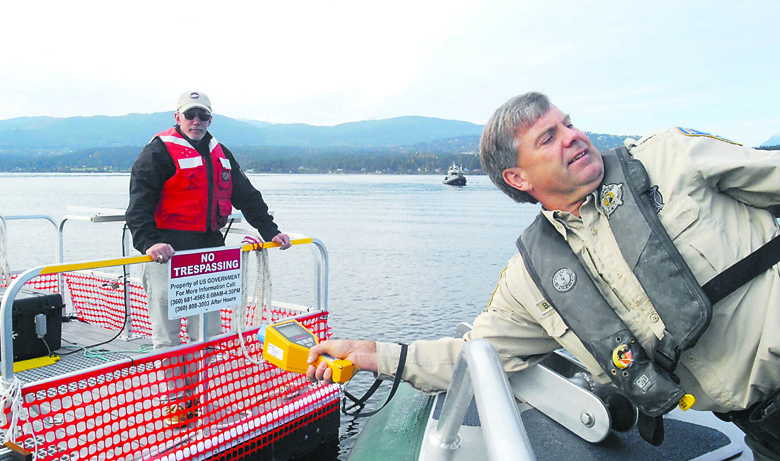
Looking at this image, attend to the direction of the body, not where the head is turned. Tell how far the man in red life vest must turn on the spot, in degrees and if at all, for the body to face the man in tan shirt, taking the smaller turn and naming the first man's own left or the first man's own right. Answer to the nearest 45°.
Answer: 0° — they already face them

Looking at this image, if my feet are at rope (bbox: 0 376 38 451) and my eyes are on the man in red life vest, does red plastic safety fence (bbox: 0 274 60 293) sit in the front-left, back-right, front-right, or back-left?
front-left

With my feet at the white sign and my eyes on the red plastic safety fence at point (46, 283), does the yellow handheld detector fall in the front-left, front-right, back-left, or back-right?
back-left

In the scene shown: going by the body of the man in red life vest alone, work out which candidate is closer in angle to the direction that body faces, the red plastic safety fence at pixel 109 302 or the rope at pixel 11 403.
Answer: the rope

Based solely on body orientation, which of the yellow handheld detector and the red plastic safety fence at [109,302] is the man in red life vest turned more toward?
the yellow handheld detector

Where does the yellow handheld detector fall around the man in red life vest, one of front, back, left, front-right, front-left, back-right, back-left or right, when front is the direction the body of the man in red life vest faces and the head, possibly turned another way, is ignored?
front-right

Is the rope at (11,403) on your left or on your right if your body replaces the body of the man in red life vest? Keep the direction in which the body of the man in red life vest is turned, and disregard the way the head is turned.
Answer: on your right
